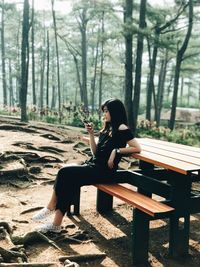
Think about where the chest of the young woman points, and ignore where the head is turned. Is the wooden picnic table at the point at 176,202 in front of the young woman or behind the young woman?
behind

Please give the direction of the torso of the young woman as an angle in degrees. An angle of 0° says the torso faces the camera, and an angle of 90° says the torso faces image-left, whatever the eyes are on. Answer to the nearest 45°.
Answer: approximately 90°

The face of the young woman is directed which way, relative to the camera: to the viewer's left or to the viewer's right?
to the viewer's left
